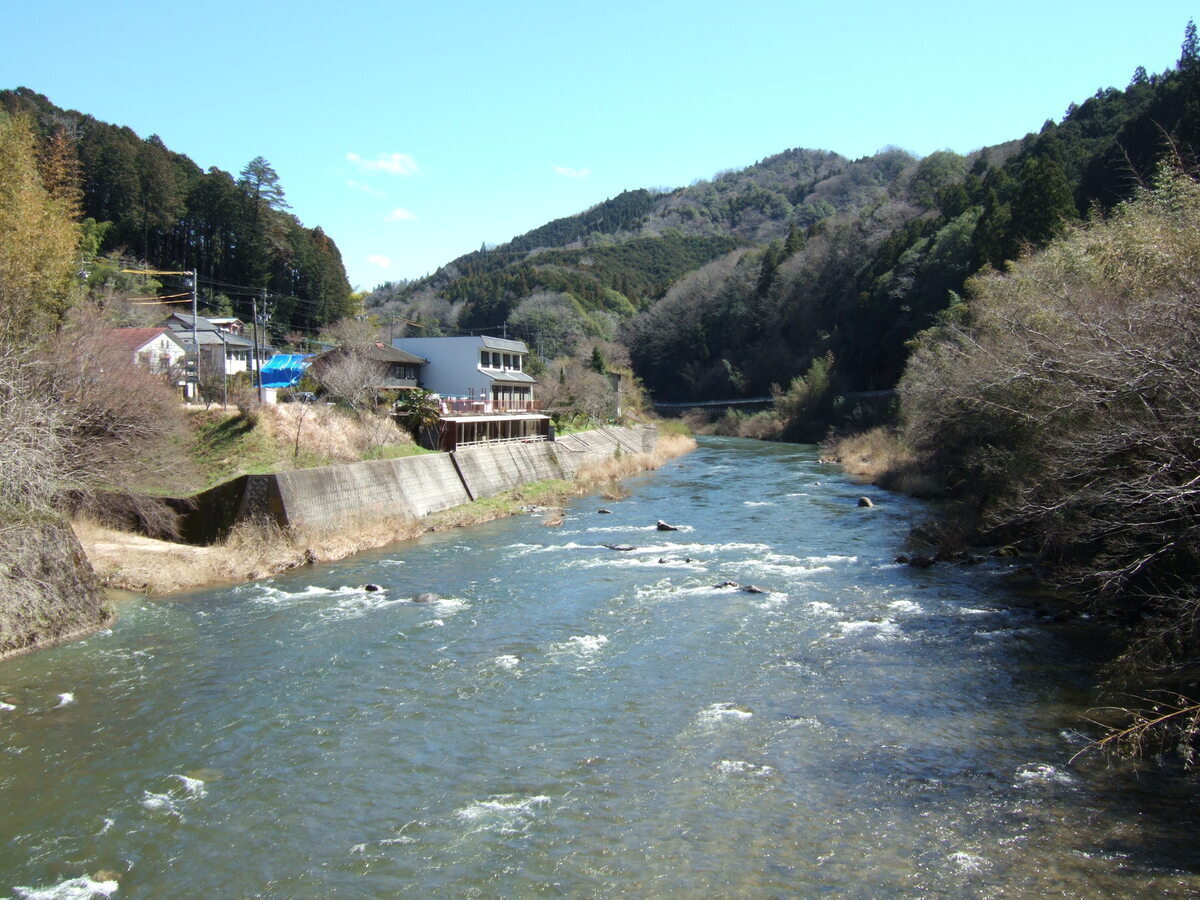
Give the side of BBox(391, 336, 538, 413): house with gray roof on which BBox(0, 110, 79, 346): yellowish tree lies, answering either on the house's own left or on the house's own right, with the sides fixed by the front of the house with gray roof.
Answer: on the house's own right

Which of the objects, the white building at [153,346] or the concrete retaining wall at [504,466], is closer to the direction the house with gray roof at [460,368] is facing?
the concrete retaining wall

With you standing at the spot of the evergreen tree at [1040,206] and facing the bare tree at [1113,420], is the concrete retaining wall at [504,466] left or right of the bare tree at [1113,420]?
right

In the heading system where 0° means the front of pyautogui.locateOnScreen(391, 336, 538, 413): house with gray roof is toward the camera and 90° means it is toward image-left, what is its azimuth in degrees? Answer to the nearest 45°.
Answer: approximately 315°

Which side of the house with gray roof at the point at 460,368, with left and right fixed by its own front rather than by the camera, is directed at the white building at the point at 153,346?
right

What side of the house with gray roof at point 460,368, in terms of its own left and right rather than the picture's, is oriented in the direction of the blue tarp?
right

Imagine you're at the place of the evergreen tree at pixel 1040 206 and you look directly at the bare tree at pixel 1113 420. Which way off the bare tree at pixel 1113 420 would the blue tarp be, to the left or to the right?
right

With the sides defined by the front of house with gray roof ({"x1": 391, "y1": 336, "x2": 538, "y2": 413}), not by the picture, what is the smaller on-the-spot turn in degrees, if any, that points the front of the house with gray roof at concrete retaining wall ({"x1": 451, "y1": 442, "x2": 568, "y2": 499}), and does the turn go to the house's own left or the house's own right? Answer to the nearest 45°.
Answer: approximately 45° to the house's own right
